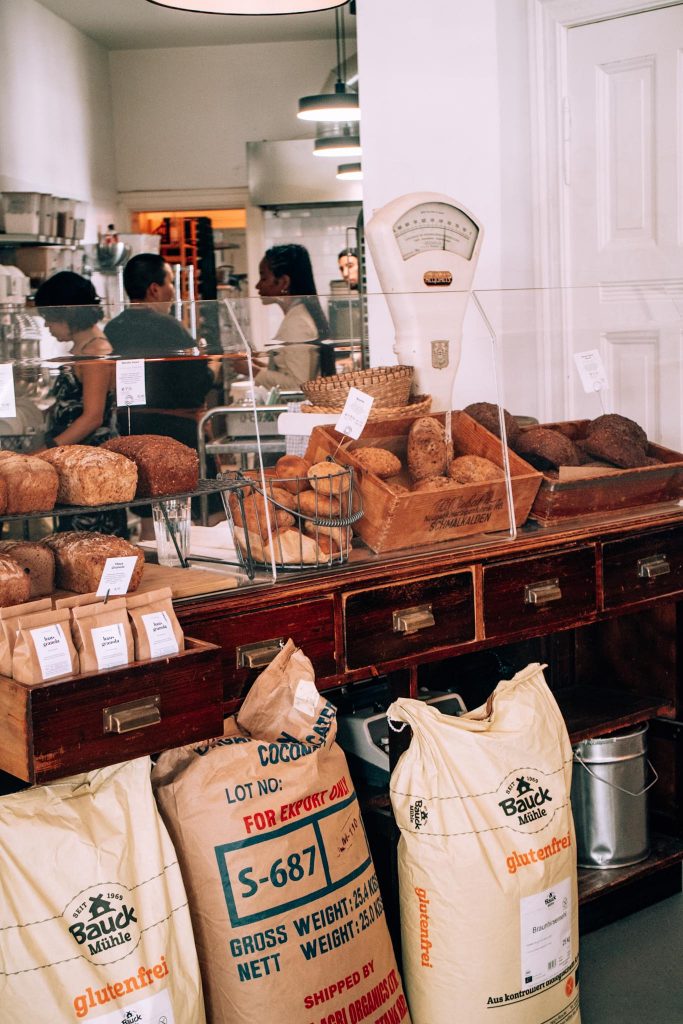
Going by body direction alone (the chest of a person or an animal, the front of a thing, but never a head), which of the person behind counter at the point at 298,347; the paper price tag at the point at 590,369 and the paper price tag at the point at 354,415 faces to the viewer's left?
the person behind counter

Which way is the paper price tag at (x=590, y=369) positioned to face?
toward the camera

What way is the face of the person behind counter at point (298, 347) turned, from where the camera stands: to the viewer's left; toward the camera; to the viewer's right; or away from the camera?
to the viewer's left

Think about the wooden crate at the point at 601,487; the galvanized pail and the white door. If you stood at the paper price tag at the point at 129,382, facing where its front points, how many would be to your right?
0

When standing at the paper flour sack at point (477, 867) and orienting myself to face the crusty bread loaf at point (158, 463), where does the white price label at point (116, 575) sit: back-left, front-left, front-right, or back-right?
front-left

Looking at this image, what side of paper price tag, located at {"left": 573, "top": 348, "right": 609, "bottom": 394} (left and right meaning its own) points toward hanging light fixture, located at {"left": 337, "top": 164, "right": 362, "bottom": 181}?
back

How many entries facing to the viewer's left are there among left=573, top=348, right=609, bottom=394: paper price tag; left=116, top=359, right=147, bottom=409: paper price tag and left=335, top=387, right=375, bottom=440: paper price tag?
0

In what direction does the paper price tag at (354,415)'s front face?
toward the camera

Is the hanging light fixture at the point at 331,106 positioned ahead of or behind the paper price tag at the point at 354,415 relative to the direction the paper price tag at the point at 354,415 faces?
behind

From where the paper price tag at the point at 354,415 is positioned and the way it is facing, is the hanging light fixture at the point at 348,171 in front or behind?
behind

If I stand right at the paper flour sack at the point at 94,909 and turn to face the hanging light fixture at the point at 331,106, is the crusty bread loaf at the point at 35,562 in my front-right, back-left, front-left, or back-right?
front-left

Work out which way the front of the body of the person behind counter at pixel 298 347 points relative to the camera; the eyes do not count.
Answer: to the viewer's left

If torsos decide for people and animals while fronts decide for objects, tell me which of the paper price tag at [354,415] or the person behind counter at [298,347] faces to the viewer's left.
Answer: the person behind counter
